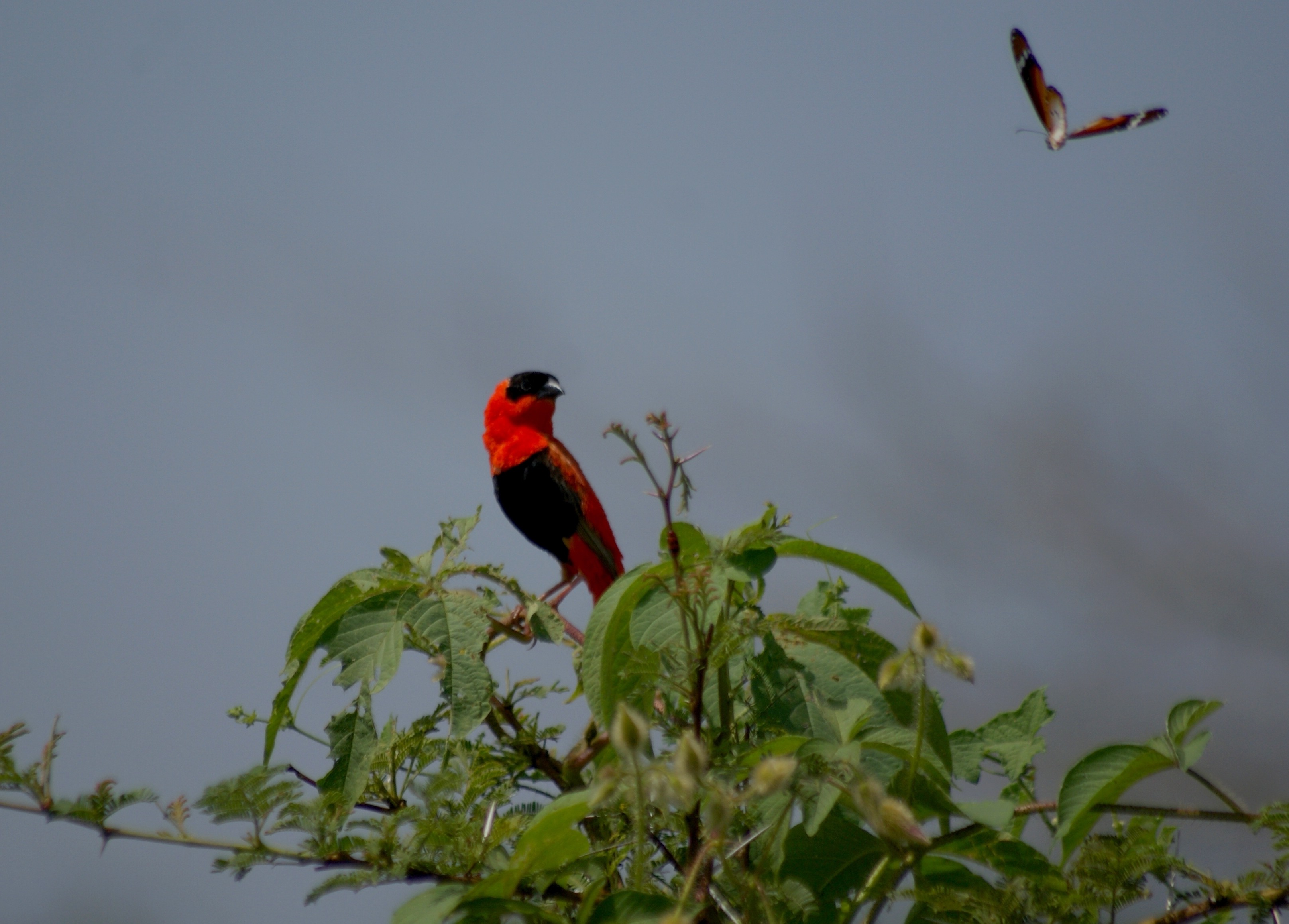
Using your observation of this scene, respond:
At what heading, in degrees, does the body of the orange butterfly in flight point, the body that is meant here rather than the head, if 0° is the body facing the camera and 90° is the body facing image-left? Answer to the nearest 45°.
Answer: approximately 45°
